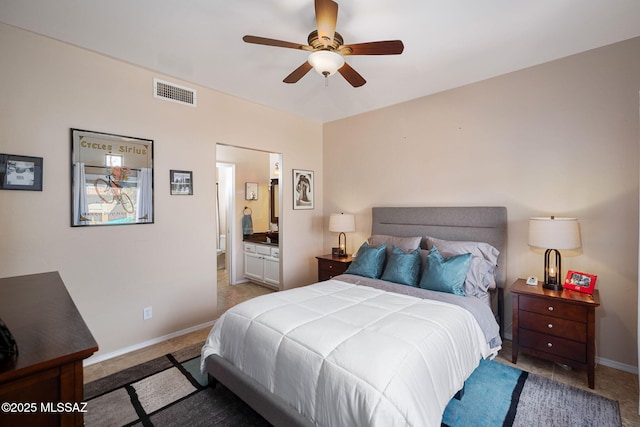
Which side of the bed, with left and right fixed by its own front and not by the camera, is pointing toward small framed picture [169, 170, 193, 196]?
right

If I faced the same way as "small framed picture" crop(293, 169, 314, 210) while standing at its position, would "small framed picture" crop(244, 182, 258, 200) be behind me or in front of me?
behind

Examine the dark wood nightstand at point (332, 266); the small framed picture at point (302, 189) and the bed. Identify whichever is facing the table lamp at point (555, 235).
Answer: the small framed picture

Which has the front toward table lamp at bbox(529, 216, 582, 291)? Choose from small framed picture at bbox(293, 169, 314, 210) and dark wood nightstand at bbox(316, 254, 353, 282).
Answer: the small framed picture

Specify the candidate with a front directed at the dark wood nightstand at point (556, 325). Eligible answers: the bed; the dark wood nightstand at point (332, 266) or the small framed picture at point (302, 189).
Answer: the small framed picture

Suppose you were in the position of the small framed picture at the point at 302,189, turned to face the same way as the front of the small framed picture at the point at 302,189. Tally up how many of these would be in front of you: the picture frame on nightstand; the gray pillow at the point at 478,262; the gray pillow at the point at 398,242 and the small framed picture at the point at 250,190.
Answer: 3

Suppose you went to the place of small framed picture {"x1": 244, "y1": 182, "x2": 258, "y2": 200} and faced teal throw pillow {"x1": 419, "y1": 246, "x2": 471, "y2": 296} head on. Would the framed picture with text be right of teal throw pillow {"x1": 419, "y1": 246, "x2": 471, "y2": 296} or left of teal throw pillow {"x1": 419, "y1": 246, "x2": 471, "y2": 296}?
right
